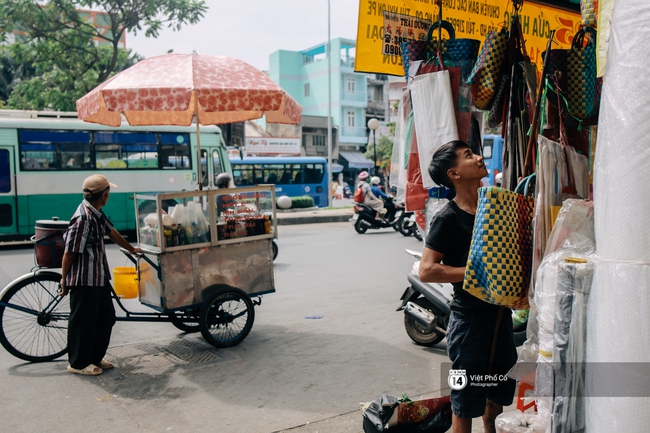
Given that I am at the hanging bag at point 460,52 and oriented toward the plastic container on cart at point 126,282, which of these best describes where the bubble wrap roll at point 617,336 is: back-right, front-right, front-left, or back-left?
back-left

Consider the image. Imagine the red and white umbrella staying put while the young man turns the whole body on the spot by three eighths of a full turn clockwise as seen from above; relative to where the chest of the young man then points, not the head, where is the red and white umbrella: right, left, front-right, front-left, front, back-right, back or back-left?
right

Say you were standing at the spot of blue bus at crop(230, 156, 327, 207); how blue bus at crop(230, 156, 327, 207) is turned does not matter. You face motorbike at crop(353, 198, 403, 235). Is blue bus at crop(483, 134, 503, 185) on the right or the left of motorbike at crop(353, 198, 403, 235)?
left

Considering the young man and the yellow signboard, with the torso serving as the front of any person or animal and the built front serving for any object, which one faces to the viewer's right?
the young man

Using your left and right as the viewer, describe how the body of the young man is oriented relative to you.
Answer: facing to the right of the viewer

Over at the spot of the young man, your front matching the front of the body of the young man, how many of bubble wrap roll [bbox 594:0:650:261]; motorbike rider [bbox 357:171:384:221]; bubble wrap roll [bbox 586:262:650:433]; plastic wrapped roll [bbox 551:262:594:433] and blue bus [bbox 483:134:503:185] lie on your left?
2
